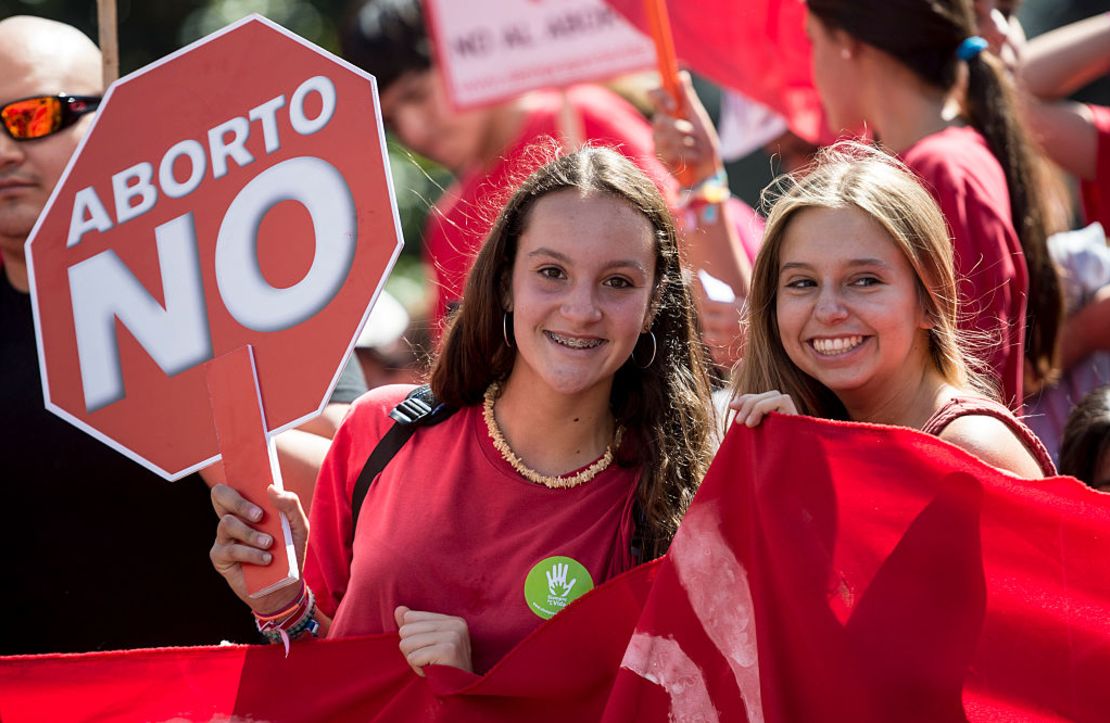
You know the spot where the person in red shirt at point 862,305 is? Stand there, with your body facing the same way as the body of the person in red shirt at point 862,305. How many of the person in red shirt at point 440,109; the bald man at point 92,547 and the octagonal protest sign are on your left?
0

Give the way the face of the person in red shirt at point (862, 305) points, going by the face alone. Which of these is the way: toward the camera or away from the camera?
toward the camera

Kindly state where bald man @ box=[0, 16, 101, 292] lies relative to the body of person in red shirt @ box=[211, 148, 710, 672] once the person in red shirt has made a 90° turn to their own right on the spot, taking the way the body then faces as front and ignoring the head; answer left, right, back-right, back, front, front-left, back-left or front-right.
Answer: front-right

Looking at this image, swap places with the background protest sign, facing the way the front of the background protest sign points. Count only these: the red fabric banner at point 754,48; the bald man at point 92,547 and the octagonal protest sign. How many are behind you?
0

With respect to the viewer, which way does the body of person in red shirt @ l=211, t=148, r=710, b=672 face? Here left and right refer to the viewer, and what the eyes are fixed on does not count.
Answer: facing the viewer

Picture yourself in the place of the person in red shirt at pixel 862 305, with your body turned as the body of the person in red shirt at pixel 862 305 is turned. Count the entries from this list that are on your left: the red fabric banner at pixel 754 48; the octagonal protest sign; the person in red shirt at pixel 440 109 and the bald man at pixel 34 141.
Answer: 0

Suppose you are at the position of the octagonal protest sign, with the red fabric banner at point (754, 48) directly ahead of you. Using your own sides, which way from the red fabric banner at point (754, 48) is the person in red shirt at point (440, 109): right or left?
left

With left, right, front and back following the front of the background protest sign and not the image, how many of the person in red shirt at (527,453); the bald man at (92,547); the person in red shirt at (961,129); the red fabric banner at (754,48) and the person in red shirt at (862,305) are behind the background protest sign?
0

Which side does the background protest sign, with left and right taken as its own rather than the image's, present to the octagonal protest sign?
front

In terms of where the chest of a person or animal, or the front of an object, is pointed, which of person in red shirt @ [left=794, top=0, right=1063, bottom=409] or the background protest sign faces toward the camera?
the background protest sign

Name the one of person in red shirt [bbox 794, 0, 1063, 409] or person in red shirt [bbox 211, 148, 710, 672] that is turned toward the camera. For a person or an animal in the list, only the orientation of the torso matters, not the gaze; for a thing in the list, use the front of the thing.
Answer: person in red shirt [bbox 211, 148, 710, 672]

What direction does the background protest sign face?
toward the camera

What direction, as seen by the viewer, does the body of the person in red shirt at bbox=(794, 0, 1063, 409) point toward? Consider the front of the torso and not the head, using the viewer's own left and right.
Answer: facing to the left of the viewer

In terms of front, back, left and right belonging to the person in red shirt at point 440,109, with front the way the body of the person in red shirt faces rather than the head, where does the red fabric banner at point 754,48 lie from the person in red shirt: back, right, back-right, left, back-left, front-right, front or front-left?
left

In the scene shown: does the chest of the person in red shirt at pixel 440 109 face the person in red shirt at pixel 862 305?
no

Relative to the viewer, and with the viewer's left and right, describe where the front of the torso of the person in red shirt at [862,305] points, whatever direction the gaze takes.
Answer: facing the viewer and to the left of the viewer

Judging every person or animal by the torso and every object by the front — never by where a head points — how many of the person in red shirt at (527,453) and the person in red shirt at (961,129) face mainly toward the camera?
1

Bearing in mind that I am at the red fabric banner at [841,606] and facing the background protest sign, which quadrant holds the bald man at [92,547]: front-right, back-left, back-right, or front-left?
front-left

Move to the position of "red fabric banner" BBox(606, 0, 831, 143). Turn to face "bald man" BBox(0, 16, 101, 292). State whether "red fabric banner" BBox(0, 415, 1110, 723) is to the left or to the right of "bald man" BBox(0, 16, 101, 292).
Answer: left

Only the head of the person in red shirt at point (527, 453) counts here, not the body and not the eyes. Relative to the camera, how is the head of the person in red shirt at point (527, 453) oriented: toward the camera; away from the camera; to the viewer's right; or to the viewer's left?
toward the camera
